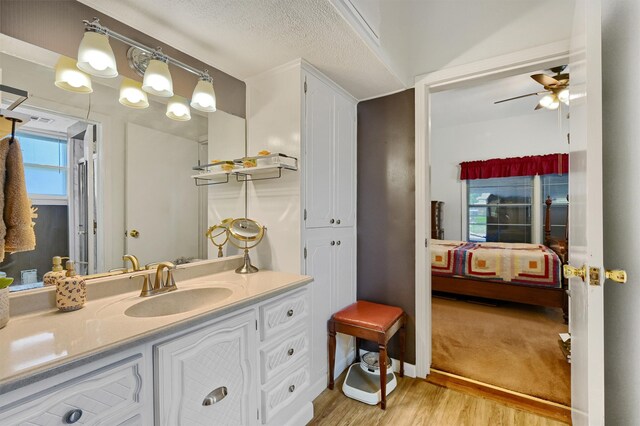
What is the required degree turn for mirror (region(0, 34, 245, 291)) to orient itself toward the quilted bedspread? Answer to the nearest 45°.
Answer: approximately 45° to its left

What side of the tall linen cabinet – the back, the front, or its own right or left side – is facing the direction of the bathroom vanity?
right

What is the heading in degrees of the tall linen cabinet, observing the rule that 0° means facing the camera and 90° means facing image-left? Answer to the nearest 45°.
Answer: approximately 315°

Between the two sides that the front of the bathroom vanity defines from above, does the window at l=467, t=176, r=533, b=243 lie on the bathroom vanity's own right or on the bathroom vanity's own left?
on the bathroom vanity's own left

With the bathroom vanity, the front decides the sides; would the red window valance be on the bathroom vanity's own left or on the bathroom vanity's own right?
on the bathroom vanity's own left

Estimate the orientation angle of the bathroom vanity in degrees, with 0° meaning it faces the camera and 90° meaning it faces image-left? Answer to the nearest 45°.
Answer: approximately 315°

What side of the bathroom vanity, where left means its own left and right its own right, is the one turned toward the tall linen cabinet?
left
